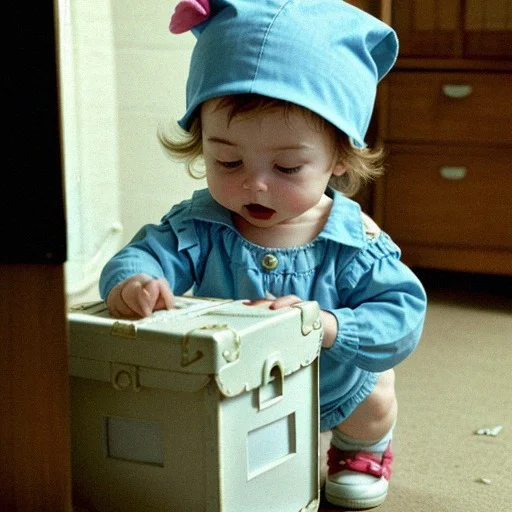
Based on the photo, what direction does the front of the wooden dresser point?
toward the camera

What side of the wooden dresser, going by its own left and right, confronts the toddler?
front

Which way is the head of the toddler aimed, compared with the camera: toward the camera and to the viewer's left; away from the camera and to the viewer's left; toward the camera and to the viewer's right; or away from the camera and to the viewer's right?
toward the camera and to the viewer's left

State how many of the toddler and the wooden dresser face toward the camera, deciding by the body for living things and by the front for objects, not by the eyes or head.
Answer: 2

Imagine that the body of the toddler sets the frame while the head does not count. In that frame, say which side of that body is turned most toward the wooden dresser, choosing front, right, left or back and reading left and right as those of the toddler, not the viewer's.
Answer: back

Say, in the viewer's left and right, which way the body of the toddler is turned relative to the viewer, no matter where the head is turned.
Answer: facing the viewer

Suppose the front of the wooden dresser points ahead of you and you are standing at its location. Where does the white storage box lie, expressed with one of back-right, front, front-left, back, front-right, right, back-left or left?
front
